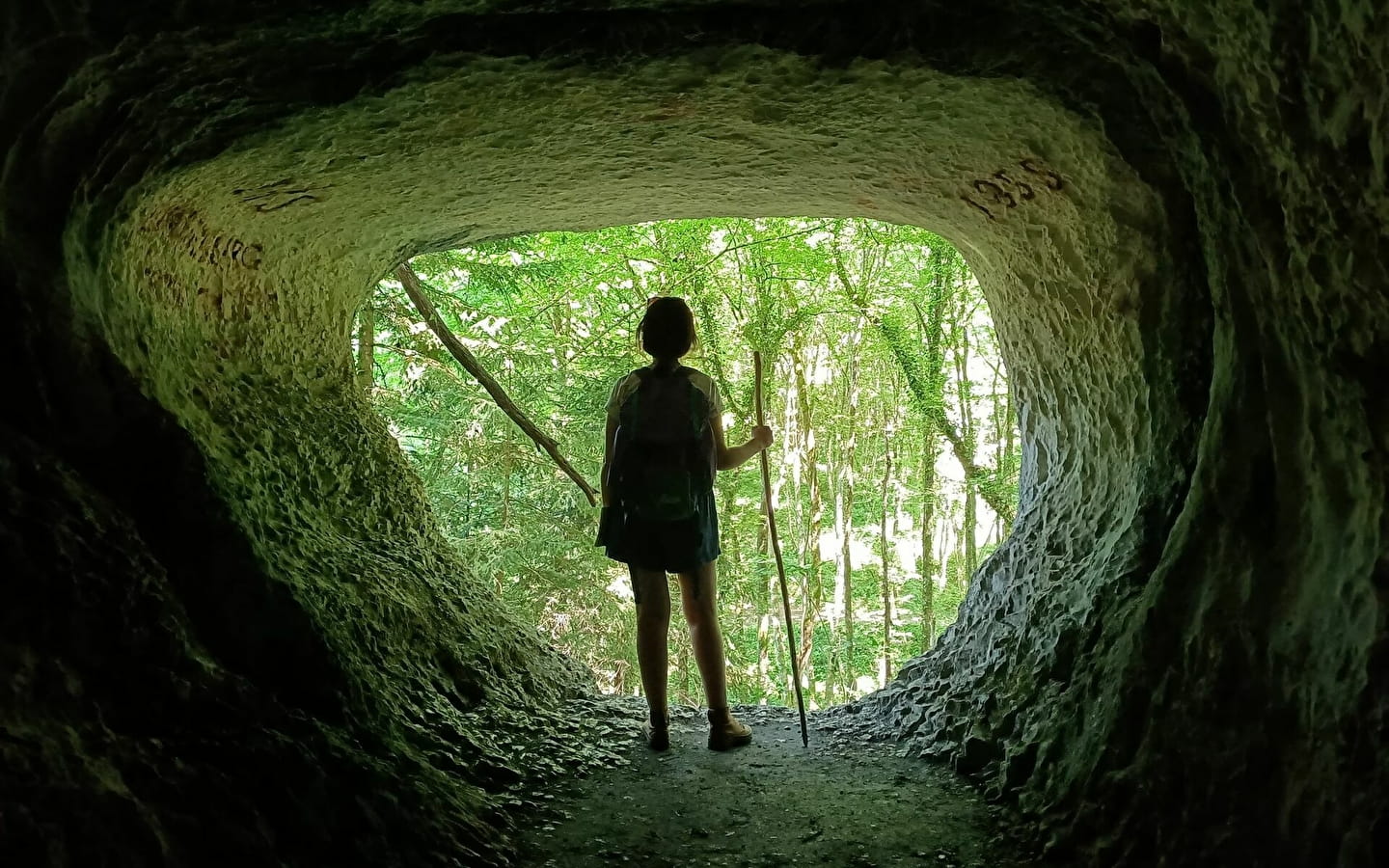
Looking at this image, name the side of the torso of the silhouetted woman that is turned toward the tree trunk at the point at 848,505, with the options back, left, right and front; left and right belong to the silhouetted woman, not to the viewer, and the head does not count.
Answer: front

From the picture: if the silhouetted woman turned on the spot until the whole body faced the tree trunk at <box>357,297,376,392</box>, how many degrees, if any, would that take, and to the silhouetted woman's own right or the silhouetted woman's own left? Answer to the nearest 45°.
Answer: approximately 45° to the silhouetted woman's own left

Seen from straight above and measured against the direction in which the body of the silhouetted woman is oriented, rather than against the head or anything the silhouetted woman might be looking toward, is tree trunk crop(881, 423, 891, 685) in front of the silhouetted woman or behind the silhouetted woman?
in front

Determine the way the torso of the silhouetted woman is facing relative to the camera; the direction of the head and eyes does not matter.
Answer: away from the camera

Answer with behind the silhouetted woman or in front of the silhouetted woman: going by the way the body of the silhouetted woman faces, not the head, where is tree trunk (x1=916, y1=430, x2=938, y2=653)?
in front

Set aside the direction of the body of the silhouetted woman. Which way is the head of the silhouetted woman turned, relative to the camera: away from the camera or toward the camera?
away from the camera

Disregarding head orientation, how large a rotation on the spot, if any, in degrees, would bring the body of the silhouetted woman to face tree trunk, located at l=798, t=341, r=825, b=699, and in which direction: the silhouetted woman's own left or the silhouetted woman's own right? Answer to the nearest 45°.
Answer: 0° — they already face it

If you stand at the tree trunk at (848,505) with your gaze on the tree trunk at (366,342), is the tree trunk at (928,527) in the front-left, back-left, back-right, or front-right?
back-left
